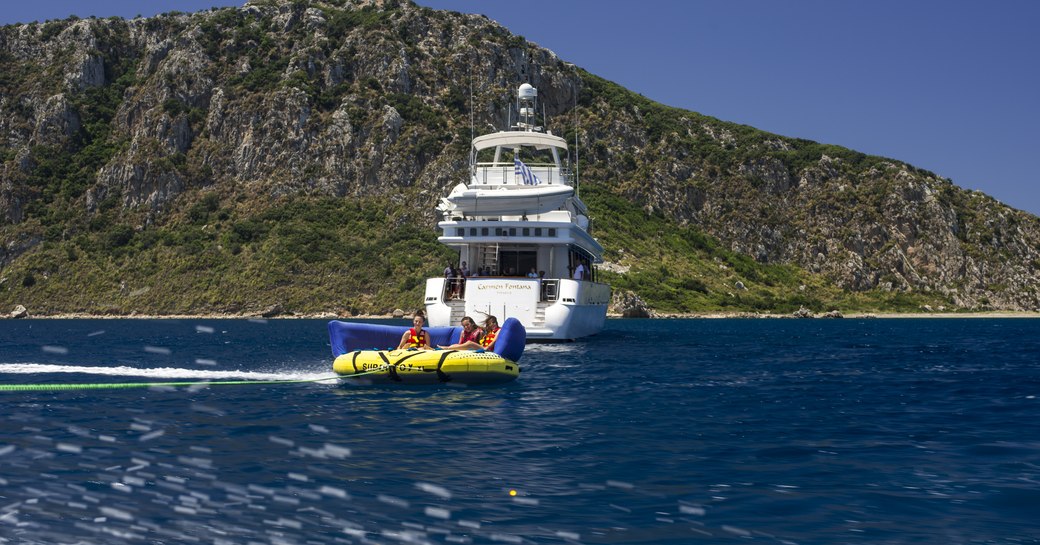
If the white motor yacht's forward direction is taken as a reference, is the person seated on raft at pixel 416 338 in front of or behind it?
behind

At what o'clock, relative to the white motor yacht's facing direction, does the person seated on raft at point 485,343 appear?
The person seated on raft is roughly at 6 o'clock from the white motor yacht.

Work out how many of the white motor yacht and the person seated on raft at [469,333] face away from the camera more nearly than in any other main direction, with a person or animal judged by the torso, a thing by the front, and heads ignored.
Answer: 1

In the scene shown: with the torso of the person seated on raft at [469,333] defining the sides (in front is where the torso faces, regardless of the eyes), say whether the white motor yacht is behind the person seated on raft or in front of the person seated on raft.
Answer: behind

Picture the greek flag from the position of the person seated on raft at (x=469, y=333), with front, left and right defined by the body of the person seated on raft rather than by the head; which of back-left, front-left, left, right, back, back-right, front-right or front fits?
back-right

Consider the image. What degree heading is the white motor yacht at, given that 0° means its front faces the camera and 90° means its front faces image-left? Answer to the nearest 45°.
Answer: approximately 180°

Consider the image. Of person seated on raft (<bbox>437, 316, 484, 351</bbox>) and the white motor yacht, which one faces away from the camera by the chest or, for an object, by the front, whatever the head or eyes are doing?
the white motor yacht

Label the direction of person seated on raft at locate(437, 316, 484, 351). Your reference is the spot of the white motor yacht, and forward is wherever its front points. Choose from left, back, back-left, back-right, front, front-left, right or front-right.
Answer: back
